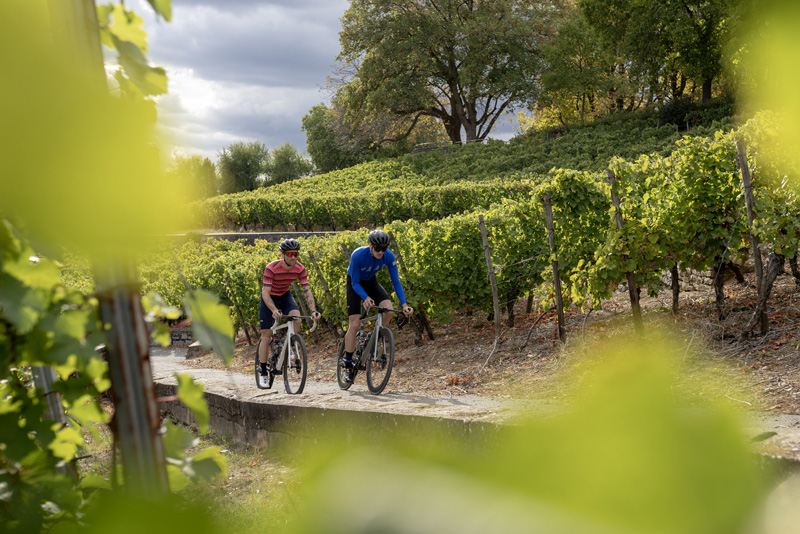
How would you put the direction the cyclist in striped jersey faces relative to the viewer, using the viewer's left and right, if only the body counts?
facing the viewer and to the right of the viewer

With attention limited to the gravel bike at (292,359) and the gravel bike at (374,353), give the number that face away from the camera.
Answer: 0

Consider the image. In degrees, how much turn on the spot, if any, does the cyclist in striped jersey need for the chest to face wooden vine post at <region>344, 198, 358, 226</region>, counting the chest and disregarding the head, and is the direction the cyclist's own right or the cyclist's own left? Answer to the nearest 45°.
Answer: approximately 135° to the cyclist's own left

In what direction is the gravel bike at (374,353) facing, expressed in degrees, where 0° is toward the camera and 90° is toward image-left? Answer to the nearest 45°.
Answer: approximately 315°

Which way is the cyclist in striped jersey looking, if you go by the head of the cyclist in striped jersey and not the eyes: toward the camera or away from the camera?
toward the camera

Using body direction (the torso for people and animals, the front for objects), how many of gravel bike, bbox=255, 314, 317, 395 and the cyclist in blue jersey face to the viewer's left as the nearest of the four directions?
0

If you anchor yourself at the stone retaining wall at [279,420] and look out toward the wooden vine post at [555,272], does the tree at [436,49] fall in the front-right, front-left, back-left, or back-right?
front-left

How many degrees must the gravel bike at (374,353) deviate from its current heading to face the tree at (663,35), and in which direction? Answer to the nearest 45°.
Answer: approximately 90° to its left

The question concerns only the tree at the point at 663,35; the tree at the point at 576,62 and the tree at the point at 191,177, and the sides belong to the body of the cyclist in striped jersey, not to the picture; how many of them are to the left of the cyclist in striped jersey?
2

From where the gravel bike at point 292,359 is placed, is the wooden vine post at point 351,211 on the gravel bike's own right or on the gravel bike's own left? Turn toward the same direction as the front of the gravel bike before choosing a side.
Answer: on the gravel bike's own left

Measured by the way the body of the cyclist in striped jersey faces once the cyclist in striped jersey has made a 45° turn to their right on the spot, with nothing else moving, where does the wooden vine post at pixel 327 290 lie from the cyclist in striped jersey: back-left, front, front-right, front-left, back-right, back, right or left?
back

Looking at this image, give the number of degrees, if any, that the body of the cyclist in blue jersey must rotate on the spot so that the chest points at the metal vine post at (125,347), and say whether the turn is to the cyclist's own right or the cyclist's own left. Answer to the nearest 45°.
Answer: approximately 45° to the cyclist's own right

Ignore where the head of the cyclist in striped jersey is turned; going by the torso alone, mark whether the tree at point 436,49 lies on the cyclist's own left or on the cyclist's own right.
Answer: on the cyclist's own left

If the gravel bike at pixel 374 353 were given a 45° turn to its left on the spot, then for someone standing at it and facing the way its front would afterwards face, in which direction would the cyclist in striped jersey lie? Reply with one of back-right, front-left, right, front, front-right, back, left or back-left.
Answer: back

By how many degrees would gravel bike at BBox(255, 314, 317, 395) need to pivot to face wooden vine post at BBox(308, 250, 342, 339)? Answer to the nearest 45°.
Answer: approximately 135° to its left

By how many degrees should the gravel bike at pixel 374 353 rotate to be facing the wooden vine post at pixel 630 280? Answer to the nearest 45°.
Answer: approximately 45° to its left
